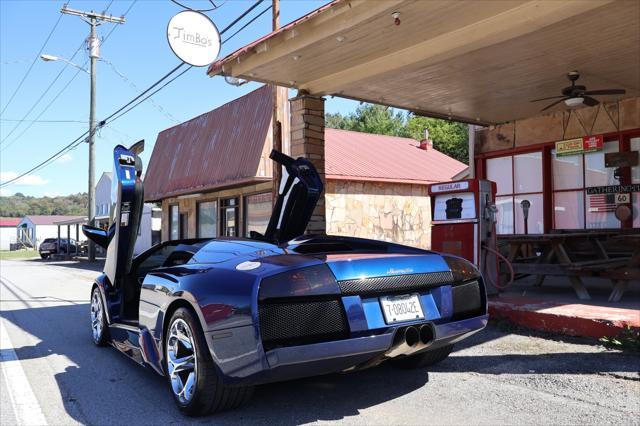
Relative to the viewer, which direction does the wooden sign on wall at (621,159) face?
toward the camera

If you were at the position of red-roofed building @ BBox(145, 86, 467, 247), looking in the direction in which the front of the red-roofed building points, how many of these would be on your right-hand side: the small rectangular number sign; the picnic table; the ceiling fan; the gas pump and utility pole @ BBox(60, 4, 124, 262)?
1

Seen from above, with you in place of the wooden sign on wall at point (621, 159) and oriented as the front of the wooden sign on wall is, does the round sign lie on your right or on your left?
on your right

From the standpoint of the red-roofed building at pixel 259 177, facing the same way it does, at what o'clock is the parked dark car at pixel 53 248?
The parked dark car is roughly at 3 o'clock from the red-roofed building.

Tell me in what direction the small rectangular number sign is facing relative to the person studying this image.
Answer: facing the viewer

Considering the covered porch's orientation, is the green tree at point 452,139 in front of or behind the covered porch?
behind

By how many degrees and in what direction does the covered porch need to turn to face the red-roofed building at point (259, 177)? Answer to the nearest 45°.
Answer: approximately 90° to its right

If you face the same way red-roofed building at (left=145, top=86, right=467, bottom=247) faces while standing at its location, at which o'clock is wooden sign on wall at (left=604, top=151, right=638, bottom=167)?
The wooden sign on wall is roughly at 9 o'clock from the red-roofed building.

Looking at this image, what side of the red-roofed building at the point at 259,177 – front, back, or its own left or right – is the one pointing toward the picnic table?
left

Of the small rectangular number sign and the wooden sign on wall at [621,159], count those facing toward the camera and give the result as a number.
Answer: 2

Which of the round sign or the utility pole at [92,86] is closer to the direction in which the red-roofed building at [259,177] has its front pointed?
the round sign

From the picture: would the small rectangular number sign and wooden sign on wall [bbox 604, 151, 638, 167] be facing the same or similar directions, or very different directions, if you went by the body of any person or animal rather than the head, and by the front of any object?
same or similar directions

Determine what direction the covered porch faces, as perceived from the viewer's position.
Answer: facing the viewer and to the left of the viewer

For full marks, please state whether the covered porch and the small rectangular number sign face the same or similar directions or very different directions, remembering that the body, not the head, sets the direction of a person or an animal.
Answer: same or similar directions
